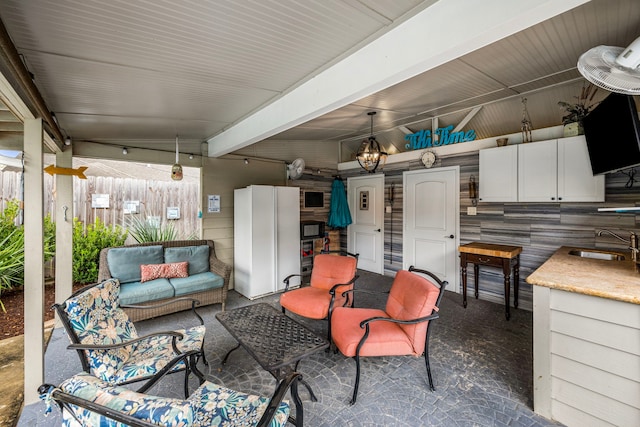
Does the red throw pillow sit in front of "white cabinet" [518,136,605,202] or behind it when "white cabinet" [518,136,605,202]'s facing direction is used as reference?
in front

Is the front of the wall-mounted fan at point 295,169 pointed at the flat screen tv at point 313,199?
no

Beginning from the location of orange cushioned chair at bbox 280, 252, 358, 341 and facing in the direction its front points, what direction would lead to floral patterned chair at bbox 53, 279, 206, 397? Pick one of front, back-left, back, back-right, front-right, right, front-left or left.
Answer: front

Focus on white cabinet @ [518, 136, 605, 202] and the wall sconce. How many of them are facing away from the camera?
0

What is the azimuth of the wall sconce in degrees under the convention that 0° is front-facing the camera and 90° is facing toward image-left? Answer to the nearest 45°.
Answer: approximately 45°

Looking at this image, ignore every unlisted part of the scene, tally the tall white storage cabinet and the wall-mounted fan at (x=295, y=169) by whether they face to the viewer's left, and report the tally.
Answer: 0

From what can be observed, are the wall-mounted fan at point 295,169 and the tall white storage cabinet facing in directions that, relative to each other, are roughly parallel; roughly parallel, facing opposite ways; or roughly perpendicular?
roughly parallel

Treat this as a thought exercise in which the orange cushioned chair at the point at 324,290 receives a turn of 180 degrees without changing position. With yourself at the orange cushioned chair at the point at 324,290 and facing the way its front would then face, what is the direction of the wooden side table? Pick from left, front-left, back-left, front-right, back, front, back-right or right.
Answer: front-right

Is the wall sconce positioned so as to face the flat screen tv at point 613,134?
no

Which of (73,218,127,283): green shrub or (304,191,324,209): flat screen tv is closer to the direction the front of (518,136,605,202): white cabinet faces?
the green shrub

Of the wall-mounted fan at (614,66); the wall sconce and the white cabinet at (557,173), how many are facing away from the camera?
0

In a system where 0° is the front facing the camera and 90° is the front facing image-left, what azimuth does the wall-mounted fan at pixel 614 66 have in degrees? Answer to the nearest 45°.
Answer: approximately 45°

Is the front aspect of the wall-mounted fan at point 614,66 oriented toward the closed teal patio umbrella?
no

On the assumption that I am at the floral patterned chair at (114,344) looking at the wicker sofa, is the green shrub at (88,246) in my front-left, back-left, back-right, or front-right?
front-left

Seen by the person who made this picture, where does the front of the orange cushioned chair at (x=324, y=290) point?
facing the viewer and to the left of the viewer

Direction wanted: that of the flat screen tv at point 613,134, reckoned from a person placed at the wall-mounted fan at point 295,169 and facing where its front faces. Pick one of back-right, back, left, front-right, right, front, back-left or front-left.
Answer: front

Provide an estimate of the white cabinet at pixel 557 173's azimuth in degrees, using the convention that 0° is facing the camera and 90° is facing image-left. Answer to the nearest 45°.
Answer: approximately 45°

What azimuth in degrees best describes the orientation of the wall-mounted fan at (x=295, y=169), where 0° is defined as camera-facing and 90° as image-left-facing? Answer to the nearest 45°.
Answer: approximately 315°
